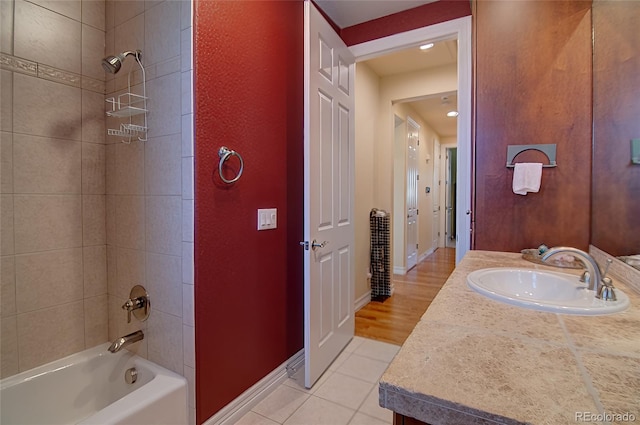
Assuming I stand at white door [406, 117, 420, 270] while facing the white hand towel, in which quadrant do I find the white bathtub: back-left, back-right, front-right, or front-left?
front-right

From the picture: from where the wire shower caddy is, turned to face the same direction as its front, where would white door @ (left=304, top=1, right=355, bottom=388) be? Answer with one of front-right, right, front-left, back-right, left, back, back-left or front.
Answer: back-left

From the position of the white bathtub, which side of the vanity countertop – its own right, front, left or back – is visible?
front

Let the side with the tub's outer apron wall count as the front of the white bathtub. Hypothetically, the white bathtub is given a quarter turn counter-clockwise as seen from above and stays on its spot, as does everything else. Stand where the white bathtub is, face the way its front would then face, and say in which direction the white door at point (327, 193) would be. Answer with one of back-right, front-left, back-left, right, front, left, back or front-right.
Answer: front-right

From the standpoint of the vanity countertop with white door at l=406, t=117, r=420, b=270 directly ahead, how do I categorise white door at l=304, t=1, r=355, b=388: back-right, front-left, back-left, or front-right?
front-left

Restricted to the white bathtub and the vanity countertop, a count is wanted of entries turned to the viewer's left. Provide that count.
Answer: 1

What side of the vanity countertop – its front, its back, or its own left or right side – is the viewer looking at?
left

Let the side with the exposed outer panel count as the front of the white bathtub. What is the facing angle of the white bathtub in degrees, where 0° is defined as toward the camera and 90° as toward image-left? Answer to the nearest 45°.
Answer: approximately 315°

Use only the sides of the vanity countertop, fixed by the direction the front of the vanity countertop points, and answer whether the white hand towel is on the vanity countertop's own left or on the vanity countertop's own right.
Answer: on the vanity countertop's own right

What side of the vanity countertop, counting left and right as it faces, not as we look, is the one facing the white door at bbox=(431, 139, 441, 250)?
right

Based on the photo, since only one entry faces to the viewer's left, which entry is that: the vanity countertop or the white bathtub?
the vanity countertop
